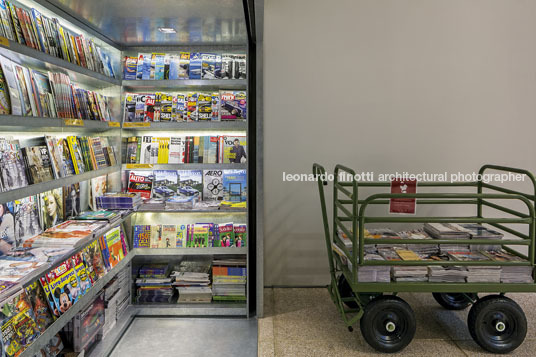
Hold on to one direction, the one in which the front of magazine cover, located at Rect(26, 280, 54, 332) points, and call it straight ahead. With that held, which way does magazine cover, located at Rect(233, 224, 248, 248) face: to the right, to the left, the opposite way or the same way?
to the right

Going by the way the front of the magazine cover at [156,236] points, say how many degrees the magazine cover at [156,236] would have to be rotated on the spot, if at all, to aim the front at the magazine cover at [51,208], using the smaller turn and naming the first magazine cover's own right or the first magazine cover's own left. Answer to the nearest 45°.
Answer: approximately 45° to the first magazine cover's own right

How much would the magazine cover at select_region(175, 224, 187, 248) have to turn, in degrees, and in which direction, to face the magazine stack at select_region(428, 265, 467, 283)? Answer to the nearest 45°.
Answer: approximately 45° to its left

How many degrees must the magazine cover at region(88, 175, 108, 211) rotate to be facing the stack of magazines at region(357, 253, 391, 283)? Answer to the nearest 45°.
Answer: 0° — it already faces it

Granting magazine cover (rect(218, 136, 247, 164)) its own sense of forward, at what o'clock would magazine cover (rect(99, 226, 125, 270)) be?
magazine cover (rect(99, 226, 125, 270)) is roughly at 2 o'clock from magazine cover (rect(218, 136, 247, 164)).
